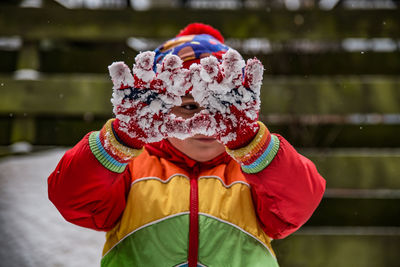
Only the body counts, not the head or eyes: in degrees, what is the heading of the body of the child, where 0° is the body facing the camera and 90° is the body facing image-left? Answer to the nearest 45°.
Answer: approximately 0°
